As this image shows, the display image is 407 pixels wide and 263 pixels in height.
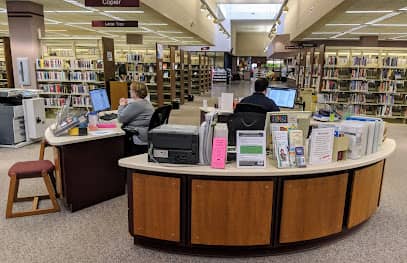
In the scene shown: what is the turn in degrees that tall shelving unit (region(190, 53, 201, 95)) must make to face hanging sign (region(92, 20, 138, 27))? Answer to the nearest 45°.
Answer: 0° — it already faces it

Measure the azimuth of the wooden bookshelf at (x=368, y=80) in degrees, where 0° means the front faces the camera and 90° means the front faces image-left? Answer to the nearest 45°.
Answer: approximately 0°

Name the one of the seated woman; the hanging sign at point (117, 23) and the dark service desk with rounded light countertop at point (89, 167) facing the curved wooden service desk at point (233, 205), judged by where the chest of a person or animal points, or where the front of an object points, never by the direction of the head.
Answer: the hanging sign

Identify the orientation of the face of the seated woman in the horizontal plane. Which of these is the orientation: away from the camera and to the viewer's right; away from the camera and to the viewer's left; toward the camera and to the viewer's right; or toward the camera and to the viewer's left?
away from the camera and to the viewer's left

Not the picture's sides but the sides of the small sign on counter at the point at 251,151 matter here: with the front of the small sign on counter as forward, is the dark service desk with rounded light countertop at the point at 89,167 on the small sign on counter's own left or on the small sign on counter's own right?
on the small sign on counter's own right

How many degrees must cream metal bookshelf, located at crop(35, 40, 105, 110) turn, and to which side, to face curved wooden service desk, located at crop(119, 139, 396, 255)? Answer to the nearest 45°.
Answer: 0° — it already faces it
